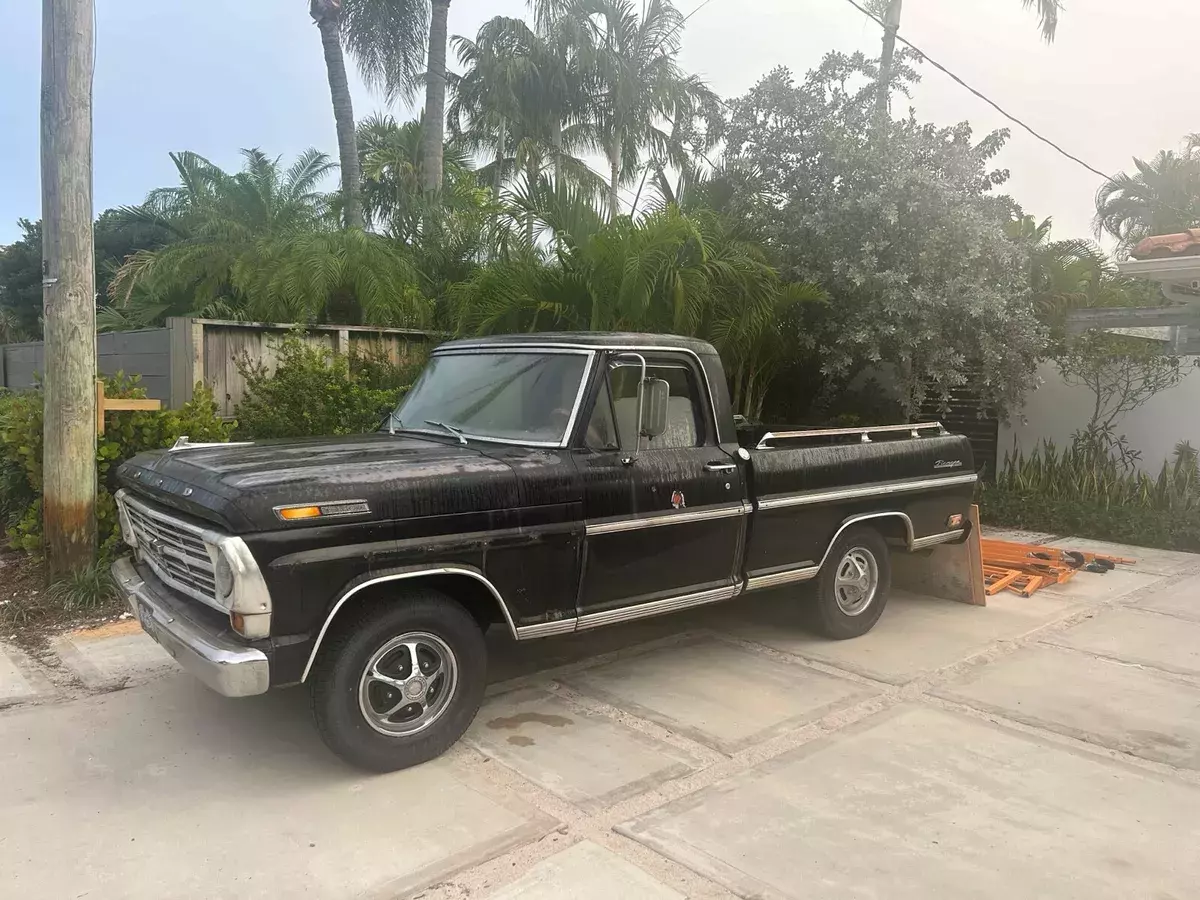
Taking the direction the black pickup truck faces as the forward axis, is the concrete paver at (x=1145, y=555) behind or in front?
behind

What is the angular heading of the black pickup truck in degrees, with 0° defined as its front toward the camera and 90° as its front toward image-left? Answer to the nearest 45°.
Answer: approximately 45°

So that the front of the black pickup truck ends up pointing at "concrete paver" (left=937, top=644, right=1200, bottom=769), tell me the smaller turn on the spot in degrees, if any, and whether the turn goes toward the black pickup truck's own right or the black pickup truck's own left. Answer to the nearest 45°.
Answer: approximately 135° to the black pickup truck's own left

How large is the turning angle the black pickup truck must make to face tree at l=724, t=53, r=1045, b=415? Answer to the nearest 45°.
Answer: approximately 180°

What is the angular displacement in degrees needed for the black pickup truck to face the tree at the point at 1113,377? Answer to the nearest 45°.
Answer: approximately 180°

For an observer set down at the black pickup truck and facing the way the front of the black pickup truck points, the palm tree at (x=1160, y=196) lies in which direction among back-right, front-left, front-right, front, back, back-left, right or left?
back

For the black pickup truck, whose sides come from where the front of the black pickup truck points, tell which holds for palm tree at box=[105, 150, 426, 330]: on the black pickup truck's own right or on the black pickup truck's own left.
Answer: on the black pickup truck's own right

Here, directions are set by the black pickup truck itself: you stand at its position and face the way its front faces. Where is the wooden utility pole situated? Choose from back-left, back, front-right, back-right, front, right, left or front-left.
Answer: right

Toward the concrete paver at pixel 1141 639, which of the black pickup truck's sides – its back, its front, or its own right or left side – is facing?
back

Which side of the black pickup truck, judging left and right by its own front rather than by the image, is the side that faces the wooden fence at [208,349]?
right

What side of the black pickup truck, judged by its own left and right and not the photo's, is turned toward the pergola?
back

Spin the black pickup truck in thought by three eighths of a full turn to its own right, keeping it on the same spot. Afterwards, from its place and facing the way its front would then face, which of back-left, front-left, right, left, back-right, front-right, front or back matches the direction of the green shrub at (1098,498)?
front-right
